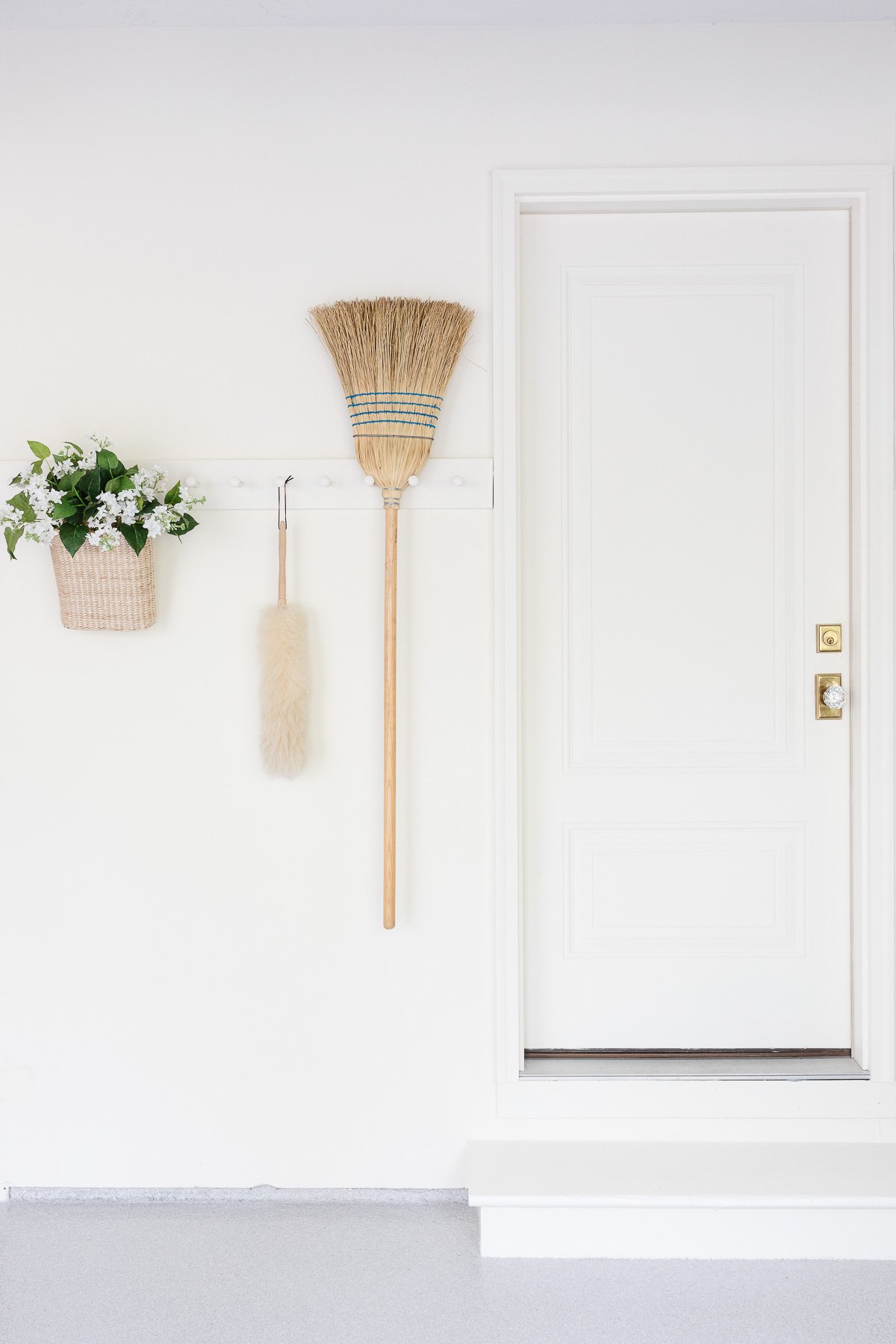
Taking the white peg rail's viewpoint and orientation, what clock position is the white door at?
The white door is roughly at 9 o'clock from the white peg rail.

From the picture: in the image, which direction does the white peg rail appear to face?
toward the camera
